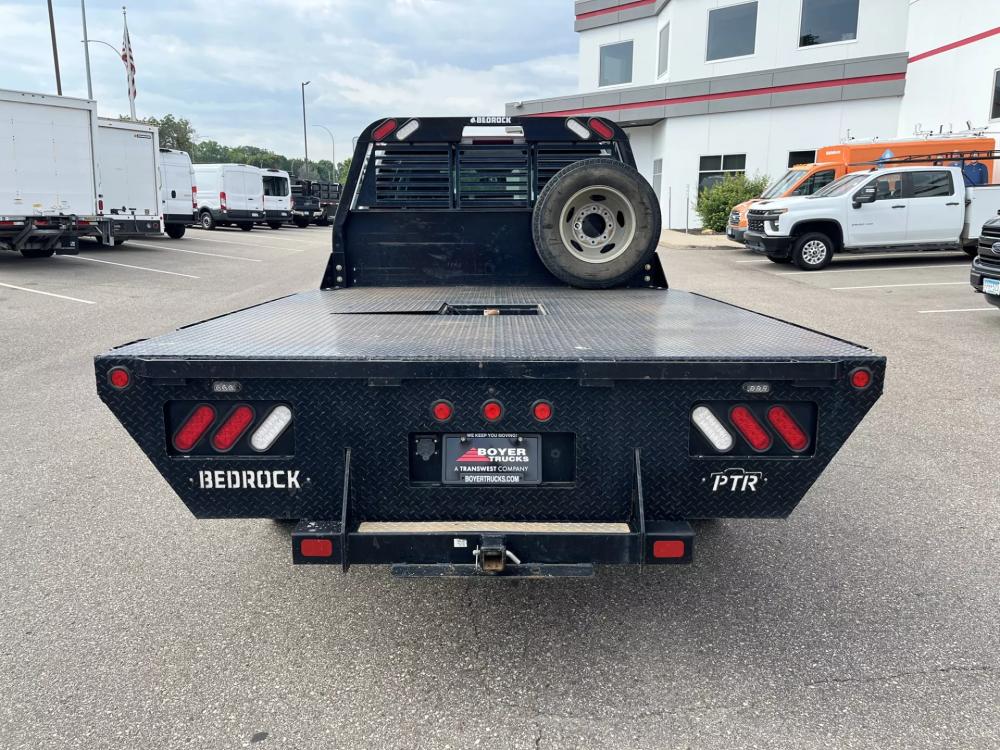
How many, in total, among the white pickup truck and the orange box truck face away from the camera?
0

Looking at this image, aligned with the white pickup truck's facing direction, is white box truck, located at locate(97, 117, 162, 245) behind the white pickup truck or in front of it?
in front

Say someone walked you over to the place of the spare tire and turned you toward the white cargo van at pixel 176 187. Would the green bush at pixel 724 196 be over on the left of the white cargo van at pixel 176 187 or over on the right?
right

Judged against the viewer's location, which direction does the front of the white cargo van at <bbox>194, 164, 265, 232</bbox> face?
facing away from the viewer and to the left of the viewer

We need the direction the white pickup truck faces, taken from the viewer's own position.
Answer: facing the viewer and to the left of the viewer

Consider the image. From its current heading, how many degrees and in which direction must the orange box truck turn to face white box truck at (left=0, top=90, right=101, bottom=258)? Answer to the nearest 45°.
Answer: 0° — it already faces it

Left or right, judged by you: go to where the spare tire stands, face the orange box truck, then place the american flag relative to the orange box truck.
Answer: left

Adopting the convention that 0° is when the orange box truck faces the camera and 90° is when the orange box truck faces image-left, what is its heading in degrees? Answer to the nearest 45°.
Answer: approximately 45°

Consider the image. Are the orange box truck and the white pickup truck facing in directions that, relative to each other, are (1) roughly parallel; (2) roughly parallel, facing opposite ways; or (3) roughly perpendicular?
roughly parallel

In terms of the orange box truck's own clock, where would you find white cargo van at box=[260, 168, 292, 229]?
The white cargo van is roughly at 2 o'clock from the orange box truck.

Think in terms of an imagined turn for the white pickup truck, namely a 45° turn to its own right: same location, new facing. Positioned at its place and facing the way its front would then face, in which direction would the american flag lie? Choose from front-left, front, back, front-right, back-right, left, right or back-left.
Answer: front

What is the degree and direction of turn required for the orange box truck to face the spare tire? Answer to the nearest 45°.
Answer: approximately 45° to its left

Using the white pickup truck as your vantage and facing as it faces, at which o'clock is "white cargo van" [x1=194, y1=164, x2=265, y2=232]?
The white cargo van is roughly at 2 o'clock from the white pickup truck.
